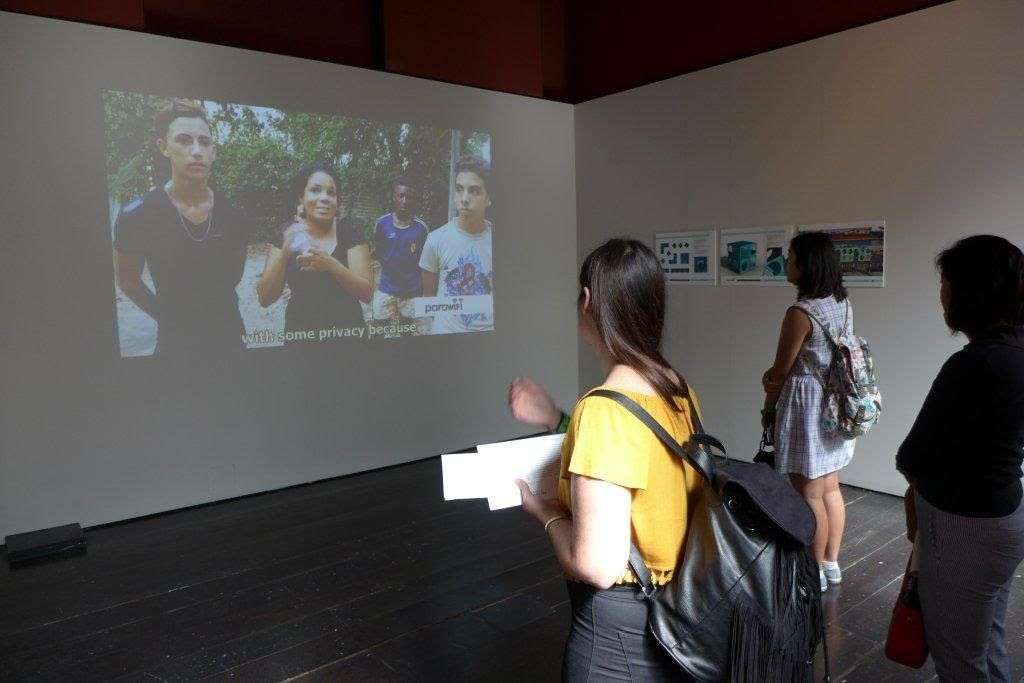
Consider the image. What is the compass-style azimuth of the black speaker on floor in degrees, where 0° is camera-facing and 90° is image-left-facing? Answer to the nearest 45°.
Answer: approximately 315°

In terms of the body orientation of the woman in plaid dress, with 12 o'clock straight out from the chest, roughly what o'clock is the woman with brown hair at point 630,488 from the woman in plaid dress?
The woman with brown hair is roughly at 8 o'clock from the woman in plaid dress.

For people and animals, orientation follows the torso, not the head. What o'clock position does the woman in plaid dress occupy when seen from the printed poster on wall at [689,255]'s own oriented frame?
The woman in plaid dress is roughly at 10 o'clock from the printed poster on wall.

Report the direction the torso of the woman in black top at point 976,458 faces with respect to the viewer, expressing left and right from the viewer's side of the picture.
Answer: facing away from the viewer and to the left of the viewer

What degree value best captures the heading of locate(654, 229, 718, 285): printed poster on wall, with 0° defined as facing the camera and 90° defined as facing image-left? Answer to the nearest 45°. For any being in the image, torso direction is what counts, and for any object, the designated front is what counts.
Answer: approximately 45°

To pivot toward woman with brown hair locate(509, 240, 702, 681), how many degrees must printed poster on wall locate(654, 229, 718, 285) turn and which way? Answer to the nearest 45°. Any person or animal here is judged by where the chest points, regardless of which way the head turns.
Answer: approximately 45° to its left

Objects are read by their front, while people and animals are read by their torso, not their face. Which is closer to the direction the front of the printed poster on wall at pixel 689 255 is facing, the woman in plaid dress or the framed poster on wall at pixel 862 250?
the woman in plaid dress

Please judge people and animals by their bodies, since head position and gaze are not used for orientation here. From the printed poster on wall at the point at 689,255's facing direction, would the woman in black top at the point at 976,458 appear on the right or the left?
on its left

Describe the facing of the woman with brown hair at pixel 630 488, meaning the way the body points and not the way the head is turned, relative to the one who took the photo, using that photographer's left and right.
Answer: facing away from the viewer and to the left of the viewer

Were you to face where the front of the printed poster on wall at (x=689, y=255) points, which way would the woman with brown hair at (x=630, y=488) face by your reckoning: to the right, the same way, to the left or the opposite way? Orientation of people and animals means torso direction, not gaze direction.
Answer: to the right

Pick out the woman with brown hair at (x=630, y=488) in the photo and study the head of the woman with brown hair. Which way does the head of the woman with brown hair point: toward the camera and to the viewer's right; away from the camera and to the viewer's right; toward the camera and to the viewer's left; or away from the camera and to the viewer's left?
away from the camera and to the viewer's left
